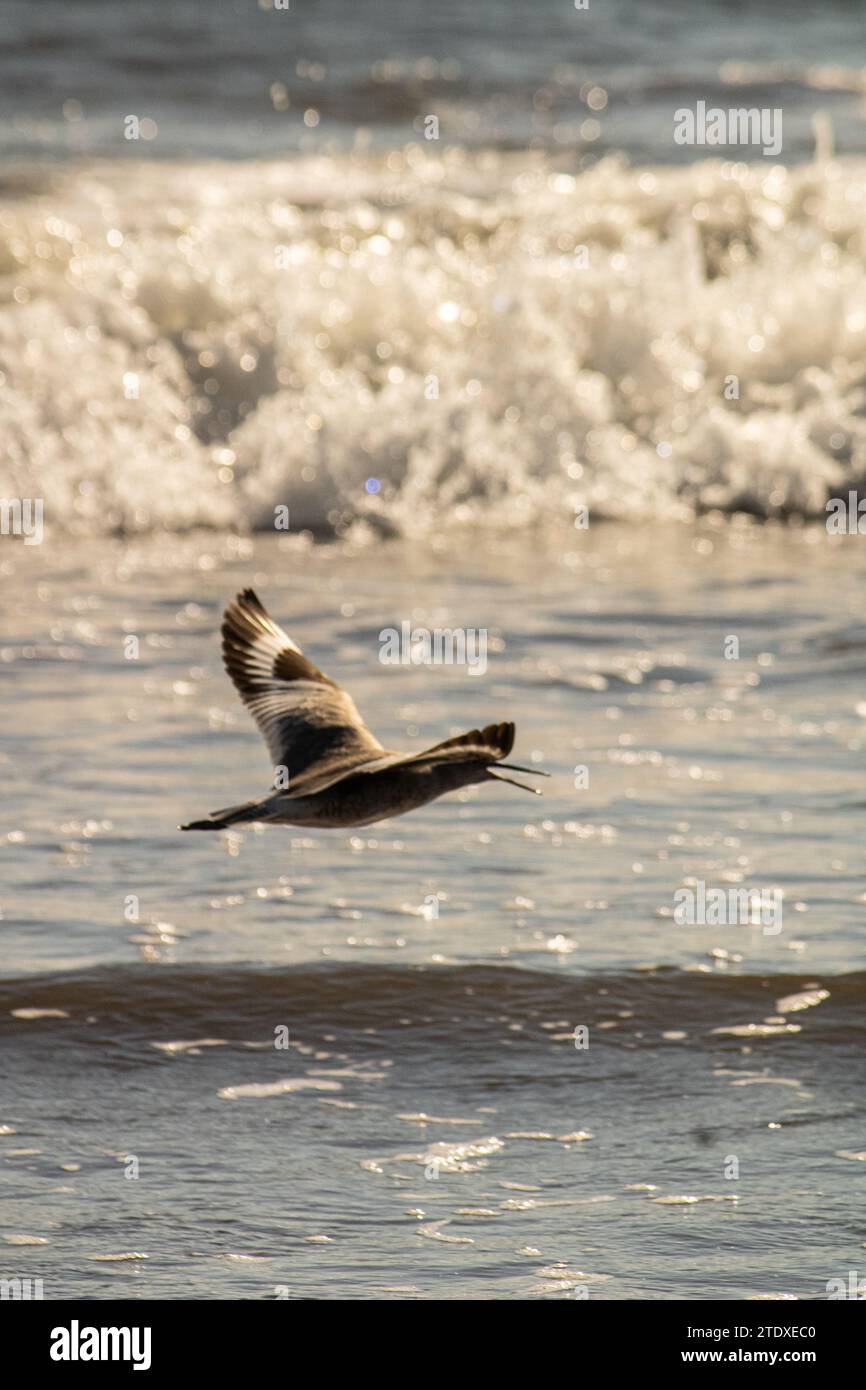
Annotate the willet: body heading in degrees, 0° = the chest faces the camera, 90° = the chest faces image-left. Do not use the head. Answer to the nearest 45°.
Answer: approximately 270°
